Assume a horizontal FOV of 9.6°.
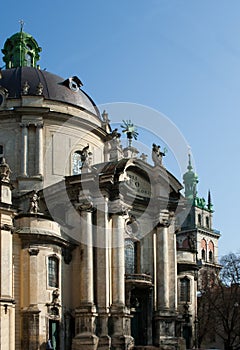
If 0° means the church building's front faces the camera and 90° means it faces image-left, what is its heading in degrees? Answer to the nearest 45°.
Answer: approximately 315°
